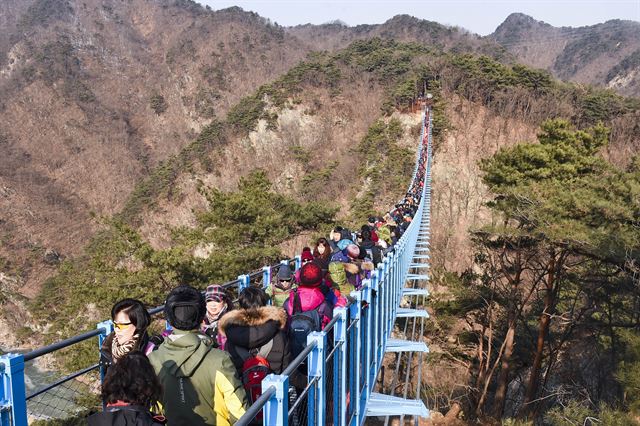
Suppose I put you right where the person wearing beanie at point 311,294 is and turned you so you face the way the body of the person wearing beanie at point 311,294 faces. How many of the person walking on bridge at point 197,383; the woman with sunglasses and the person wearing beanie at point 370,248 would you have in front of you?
1

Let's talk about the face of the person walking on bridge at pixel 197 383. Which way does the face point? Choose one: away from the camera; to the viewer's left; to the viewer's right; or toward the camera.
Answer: away from the camera

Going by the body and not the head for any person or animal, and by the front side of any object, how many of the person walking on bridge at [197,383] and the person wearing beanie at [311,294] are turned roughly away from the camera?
2

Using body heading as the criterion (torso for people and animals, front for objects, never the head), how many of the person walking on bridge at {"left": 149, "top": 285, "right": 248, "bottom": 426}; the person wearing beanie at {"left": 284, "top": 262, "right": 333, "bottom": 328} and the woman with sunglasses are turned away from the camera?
2

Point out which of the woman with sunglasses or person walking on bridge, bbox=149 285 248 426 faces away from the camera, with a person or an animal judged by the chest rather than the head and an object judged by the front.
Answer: the person walking on bridge

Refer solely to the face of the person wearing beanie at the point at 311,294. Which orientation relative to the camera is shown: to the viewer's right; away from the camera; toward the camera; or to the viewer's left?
away from the camera

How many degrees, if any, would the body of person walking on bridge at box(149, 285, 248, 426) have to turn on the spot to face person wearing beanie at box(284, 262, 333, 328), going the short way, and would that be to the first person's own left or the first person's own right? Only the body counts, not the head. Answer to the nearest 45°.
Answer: approximately 45° to the first person's own right

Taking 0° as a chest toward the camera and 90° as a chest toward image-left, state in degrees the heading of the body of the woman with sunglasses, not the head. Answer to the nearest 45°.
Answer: approximately 45°

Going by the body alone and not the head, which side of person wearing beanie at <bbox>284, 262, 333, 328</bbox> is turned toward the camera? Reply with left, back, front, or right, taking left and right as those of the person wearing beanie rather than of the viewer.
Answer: back

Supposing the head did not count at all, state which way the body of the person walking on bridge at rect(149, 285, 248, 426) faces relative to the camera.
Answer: away from the camera
